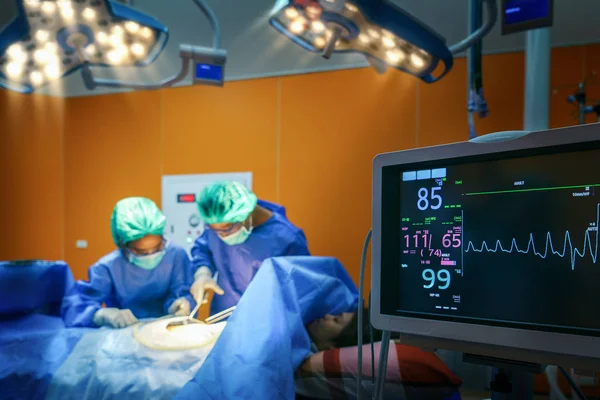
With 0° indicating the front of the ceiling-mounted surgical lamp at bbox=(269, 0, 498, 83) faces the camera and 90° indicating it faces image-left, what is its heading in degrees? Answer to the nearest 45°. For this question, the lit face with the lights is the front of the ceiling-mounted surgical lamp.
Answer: approximately 45°

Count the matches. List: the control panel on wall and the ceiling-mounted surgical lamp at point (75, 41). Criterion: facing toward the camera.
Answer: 2

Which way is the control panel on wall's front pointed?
toward the camera

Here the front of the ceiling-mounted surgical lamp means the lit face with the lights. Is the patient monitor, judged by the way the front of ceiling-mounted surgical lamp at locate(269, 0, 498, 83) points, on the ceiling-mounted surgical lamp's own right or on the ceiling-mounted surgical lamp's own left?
on the ceiling-mounted surgical lamp's own left

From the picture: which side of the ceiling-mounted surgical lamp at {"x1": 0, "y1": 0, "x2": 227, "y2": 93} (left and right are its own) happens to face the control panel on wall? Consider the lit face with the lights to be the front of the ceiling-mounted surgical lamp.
back

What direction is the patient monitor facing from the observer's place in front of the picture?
facing the viewer and to the left of the viewer

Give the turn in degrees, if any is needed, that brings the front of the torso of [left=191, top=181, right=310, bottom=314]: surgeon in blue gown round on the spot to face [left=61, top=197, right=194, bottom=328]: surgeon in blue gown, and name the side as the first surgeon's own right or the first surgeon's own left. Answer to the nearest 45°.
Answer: approximately 45° to the first surgeon's own right

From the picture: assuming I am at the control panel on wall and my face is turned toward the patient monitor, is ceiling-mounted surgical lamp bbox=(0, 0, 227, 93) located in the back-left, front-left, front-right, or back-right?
front-right

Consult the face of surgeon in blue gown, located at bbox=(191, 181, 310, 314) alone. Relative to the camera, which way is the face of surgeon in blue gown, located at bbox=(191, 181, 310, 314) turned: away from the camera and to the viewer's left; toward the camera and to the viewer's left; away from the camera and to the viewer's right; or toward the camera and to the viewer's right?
toward the camera and to the viewer's left

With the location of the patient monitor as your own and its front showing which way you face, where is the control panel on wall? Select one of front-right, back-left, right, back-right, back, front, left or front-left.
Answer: right

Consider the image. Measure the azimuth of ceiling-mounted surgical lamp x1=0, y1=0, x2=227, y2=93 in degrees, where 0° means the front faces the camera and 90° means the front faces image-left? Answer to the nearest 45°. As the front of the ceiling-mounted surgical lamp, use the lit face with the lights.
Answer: approximately 0°
